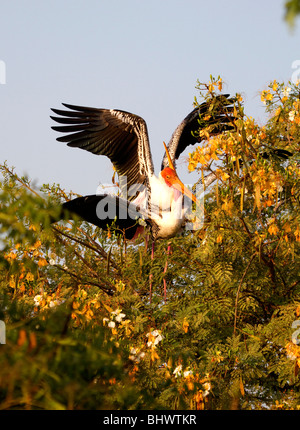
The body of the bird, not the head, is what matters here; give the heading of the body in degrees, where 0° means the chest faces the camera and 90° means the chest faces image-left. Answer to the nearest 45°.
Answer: approximately 315°
